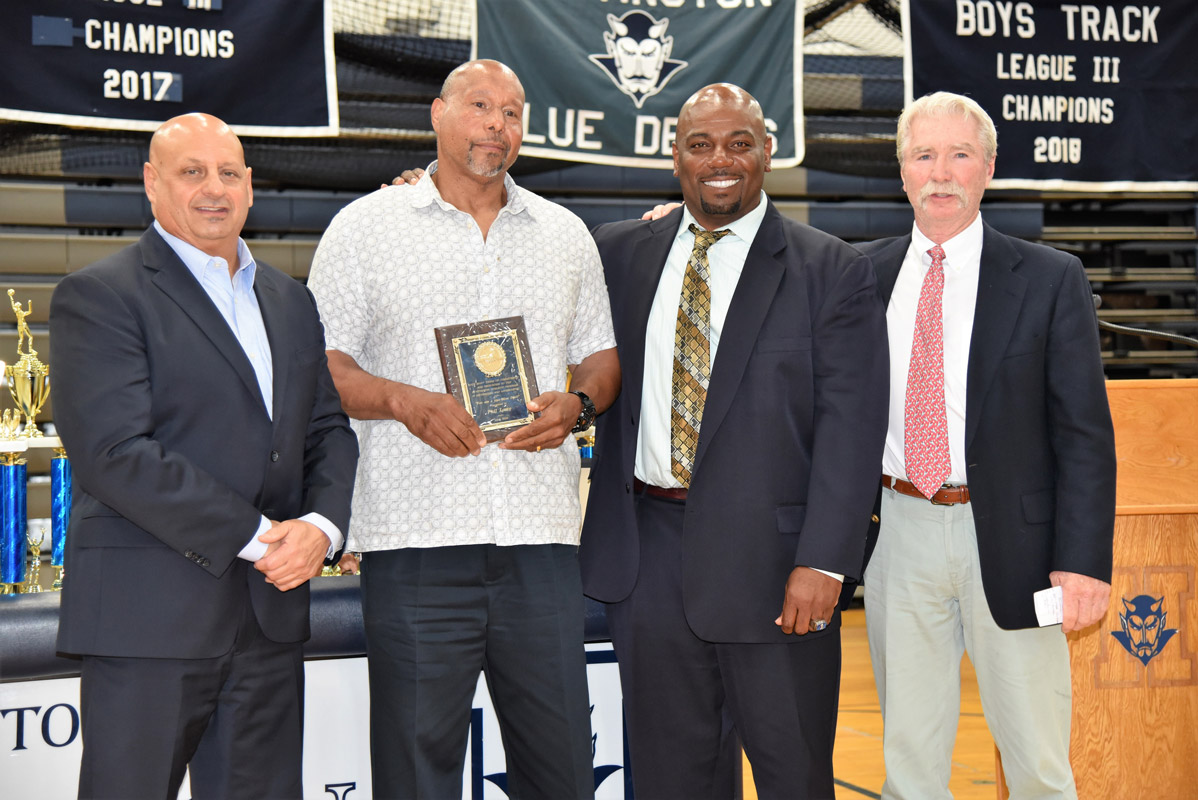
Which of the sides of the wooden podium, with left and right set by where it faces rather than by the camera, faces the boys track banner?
back

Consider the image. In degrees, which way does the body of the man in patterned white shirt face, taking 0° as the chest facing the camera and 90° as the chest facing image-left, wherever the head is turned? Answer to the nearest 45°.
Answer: approximately 0°

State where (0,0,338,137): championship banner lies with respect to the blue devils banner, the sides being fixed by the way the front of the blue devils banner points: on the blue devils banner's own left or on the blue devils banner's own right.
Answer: on the blue devils banner's own right

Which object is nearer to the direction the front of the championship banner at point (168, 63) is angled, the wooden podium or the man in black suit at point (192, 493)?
the man in black suit

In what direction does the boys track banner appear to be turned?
toward the camera

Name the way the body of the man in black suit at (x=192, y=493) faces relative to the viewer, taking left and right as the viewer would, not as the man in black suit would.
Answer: facing the viewer and to the right of the viewer

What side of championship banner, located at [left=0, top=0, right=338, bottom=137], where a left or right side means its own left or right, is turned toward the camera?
front

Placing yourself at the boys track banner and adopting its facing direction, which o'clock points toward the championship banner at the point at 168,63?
The championship banner is roughly at 2 o'clock from the boys track banner.

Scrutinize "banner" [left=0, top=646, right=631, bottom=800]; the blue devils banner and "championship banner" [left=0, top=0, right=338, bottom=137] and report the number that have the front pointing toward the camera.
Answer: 3

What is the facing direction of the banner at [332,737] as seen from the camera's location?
facing the viewer

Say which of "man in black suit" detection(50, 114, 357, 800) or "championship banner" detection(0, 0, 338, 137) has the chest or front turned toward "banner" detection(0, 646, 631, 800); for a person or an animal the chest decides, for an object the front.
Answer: the championship banner
